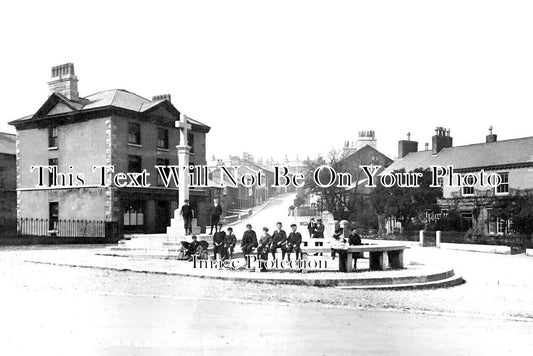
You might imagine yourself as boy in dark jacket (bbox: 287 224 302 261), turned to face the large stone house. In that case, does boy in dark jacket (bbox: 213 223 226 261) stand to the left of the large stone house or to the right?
left

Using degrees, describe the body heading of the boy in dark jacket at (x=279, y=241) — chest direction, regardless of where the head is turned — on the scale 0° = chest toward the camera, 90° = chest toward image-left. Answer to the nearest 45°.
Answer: approximately 0°

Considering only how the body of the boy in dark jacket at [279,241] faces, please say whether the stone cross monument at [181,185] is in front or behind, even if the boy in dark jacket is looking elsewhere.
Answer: behind

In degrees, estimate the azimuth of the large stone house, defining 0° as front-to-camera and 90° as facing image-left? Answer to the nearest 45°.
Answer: approximately 315°

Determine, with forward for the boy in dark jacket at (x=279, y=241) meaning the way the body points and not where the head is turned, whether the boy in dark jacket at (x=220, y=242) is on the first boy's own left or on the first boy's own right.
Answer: on the first boy's own right

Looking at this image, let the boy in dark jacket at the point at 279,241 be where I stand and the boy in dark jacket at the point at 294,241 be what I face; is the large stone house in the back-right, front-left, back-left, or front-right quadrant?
back-left
